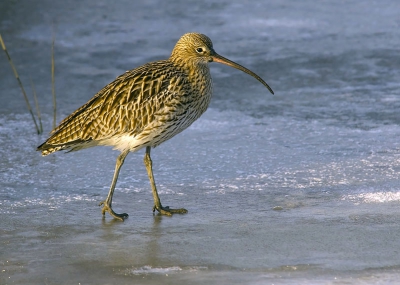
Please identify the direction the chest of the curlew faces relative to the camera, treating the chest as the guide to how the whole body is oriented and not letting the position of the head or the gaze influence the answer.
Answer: to the viewer's right
